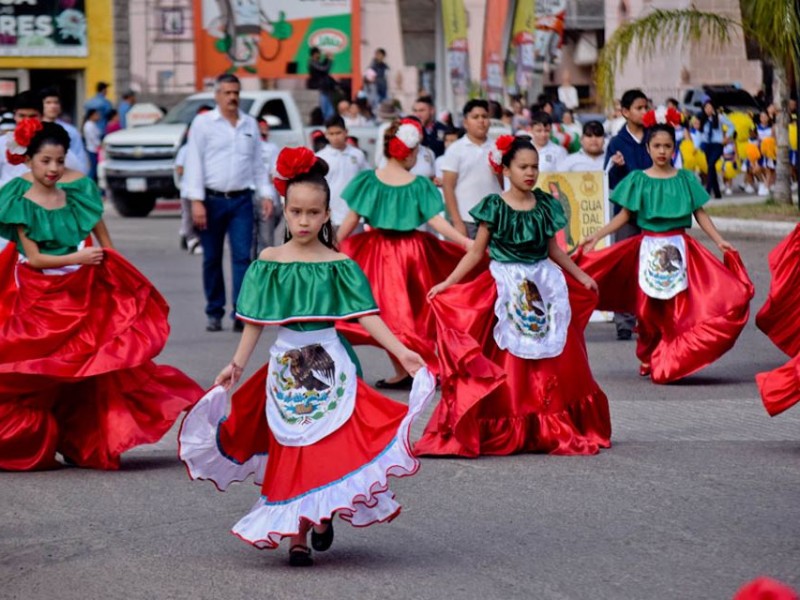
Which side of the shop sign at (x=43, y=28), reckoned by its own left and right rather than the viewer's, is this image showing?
front

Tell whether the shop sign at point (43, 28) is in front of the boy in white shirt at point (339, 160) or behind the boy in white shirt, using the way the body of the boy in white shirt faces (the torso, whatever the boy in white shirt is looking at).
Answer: behind

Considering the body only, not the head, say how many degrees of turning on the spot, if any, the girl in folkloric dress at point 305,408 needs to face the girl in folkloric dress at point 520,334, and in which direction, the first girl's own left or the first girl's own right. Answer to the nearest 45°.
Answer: approximately 135° to the first girl's own left

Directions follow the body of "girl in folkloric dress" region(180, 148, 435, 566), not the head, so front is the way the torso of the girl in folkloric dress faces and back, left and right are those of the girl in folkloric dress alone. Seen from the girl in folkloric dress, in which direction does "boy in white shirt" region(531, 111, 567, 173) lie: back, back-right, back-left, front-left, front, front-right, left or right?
back

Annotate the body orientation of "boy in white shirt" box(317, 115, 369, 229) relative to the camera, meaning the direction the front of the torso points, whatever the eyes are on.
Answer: toward the camera

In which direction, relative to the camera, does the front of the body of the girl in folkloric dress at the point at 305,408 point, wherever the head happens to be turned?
toward the camera

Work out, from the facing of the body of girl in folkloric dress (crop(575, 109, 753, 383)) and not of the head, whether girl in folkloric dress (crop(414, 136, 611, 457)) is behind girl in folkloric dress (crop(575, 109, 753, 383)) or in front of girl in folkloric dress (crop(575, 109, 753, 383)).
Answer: in front

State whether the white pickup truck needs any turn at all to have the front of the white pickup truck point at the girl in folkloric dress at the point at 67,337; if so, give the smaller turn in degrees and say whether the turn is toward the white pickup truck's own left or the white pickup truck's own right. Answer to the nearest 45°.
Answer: approximately 45° to the white pickup truck's own left

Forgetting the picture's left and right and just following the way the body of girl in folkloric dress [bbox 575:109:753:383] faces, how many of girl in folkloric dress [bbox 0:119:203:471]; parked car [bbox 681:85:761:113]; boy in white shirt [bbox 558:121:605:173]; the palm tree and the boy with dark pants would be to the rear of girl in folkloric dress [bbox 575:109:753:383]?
4
